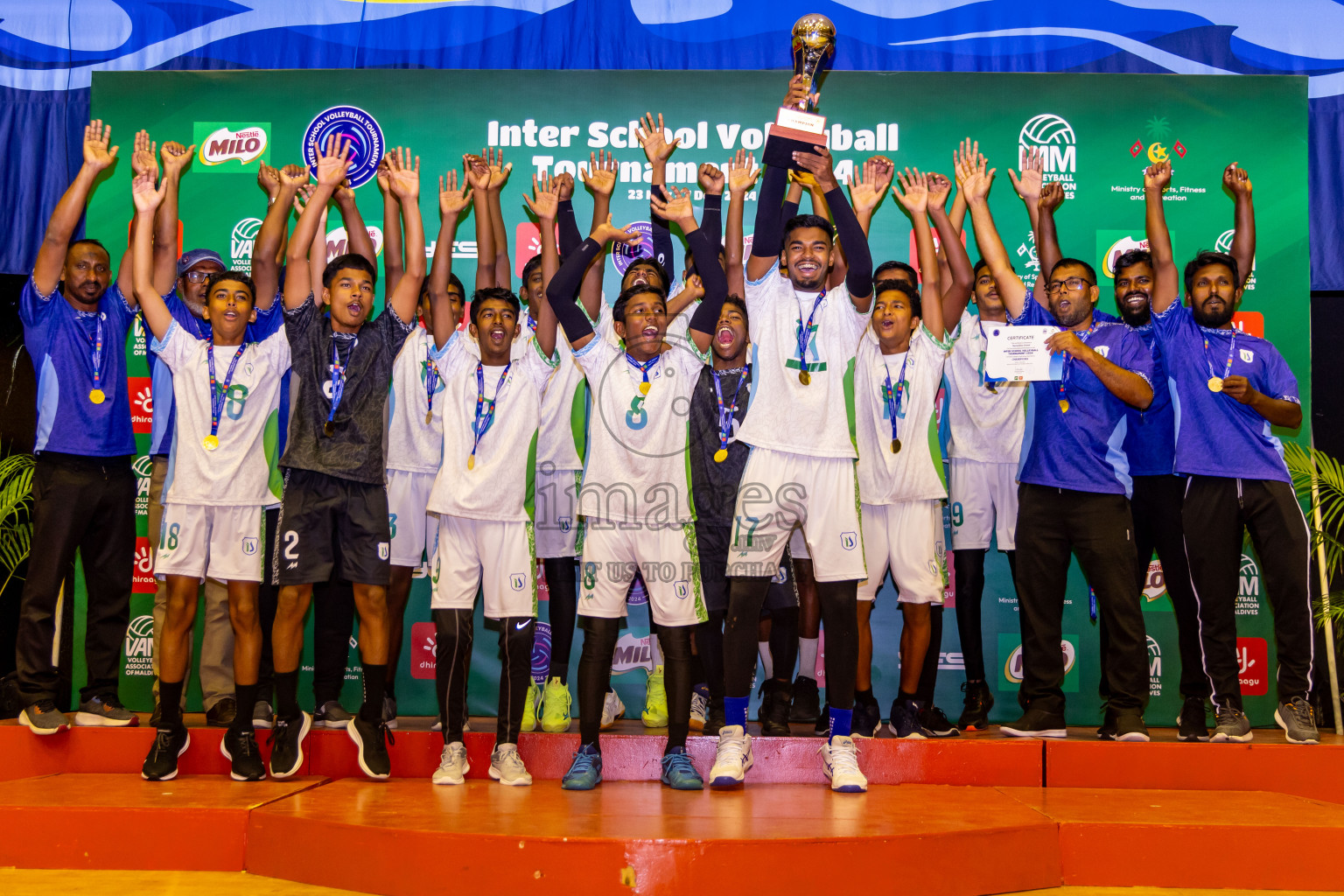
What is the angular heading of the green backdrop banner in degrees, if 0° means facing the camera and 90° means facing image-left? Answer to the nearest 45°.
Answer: approximately 0°
